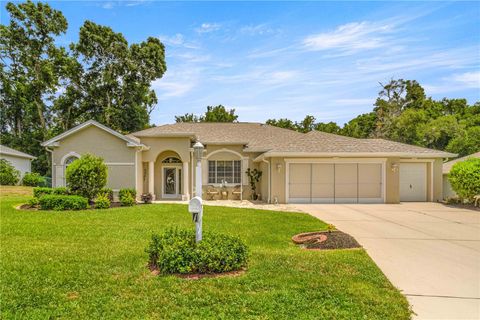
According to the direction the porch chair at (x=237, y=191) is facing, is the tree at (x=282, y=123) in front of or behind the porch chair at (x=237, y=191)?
behind

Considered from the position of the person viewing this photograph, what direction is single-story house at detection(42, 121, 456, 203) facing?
facing the viewer

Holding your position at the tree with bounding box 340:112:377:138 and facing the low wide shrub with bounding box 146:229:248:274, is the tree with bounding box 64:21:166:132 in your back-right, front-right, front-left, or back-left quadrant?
front-right

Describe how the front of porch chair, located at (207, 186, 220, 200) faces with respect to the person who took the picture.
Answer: facing the viewer and to the right of the viewer

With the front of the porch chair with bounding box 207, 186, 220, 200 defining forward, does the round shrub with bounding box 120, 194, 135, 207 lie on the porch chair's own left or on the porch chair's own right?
on the porch chair's own right

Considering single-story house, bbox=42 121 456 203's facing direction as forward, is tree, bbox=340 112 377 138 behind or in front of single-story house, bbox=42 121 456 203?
behind

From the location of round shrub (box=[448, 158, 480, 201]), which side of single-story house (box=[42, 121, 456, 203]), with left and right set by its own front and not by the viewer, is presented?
left

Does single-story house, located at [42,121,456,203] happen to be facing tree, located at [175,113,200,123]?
no

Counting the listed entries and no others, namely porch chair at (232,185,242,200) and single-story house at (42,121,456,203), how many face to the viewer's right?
0

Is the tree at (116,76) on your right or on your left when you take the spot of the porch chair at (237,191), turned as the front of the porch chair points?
on your right

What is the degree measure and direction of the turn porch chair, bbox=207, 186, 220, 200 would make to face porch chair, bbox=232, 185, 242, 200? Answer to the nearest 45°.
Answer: approximately 45° to its left
